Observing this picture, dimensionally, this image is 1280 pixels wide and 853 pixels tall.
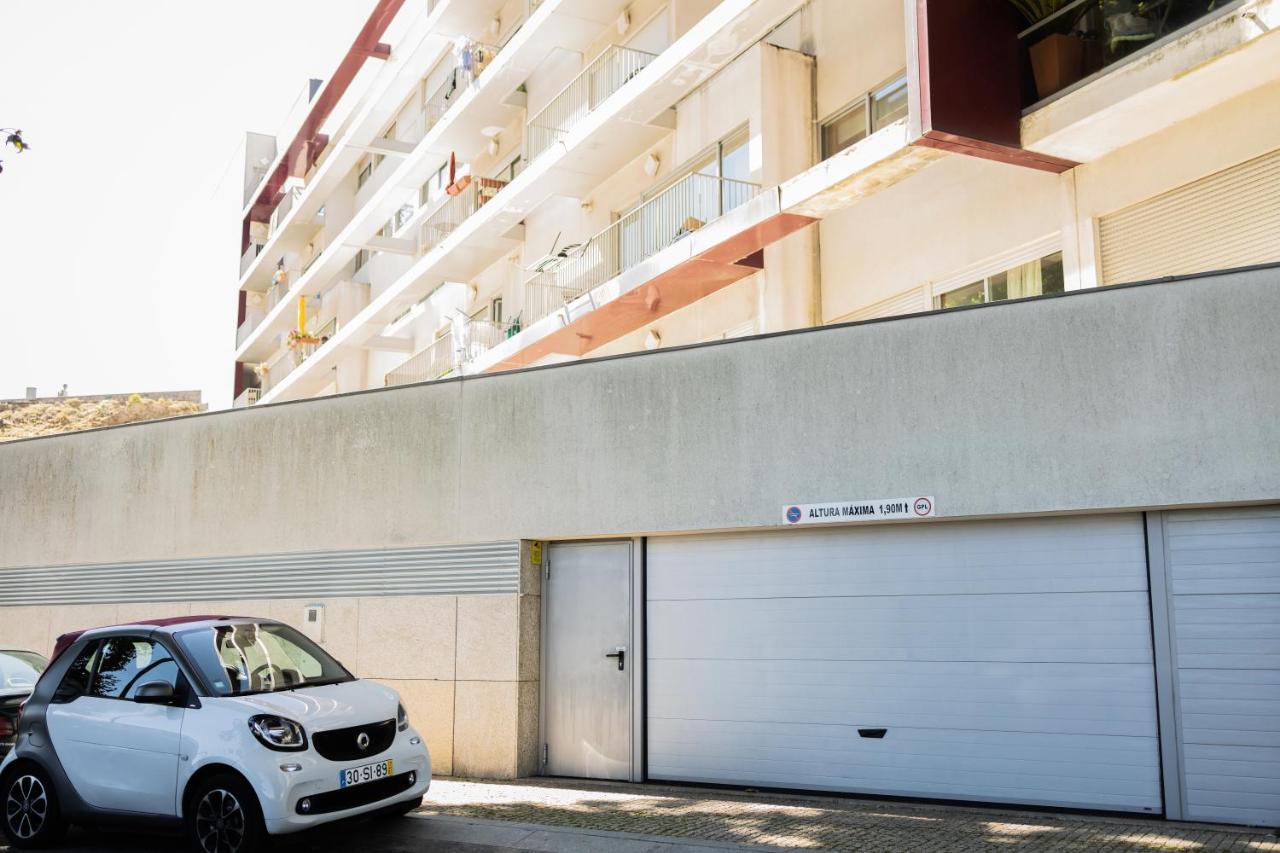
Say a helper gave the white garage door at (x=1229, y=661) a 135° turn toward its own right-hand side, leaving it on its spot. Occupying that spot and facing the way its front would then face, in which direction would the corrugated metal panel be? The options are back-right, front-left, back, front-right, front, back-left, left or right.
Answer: front-left

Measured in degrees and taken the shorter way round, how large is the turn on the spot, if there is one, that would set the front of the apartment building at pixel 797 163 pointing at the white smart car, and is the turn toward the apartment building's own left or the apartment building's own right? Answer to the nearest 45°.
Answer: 0° — it already faces it

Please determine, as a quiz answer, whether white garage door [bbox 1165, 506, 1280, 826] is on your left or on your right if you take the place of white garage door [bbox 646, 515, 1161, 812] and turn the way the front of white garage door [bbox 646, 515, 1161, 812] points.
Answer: on your left

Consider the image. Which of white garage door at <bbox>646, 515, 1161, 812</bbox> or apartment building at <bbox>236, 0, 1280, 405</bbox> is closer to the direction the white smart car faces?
the white garage door

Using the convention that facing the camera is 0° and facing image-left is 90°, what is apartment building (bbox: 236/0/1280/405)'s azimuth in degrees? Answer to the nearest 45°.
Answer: approximately 45°

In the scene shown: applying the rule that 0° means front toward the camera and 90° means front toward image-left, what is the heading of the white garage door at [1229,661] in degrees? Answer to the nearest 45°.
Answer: approximately 0°
